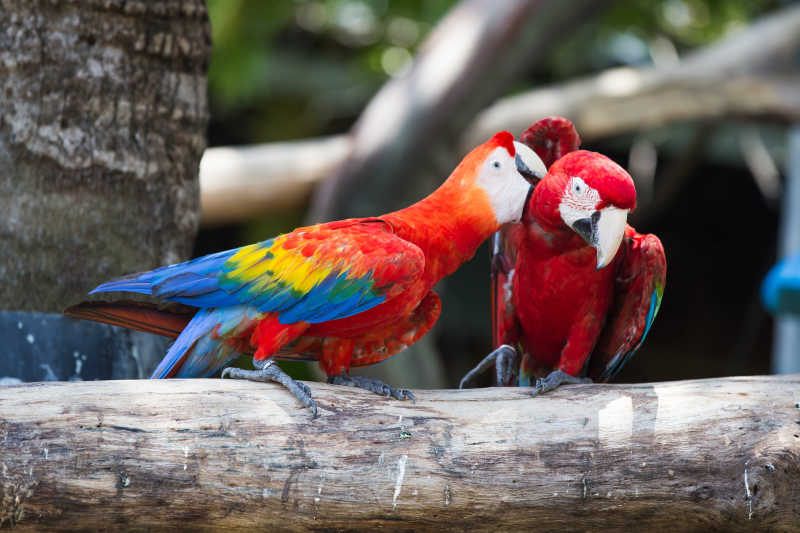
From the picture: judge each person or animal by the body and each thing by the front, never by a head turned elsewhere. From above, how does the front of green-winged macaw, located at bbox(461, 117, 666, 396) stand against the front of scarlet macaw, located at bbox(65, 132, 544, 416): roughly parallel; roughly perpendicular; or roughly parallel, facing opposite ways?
roughly perpendicular

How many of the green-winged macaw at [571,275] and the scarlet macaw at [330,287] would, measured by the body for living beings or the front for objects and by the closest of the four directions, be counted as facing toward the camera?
1

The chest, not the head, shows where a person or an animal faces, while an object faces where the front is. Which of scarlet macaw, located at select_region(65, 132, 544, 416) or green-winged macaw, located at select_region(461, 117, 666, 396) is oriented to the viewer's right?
scarlet macaw, located at select_region(65, 132, 544, 416)

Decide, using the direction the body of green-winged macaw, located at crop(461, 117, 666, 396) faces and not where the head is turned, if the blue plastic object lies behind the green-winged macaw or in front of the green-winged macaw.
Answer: behind

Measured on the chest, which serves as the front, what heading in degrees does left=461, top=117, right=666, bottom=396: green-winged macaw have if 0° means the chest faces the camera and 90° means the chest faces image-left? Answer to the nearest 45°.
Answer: approximately 0°

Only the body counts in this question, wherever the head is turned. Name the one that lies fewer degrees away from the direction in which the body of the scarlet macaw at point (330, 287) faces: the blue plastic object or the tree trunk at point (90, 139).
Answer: the blue plastic object

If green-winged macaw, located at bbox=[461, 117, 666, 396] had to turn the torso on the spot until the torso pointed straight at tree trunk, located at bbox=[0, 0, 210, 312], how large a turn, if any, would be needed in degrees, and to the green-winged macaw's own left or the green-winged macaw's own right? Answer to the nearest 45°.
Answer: approximately 90° to the green-winged macaw's own right

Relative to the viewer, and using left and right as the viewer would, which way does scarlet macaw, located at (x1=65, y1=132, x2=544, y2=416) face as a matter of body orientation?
facing to the right of the viewer
